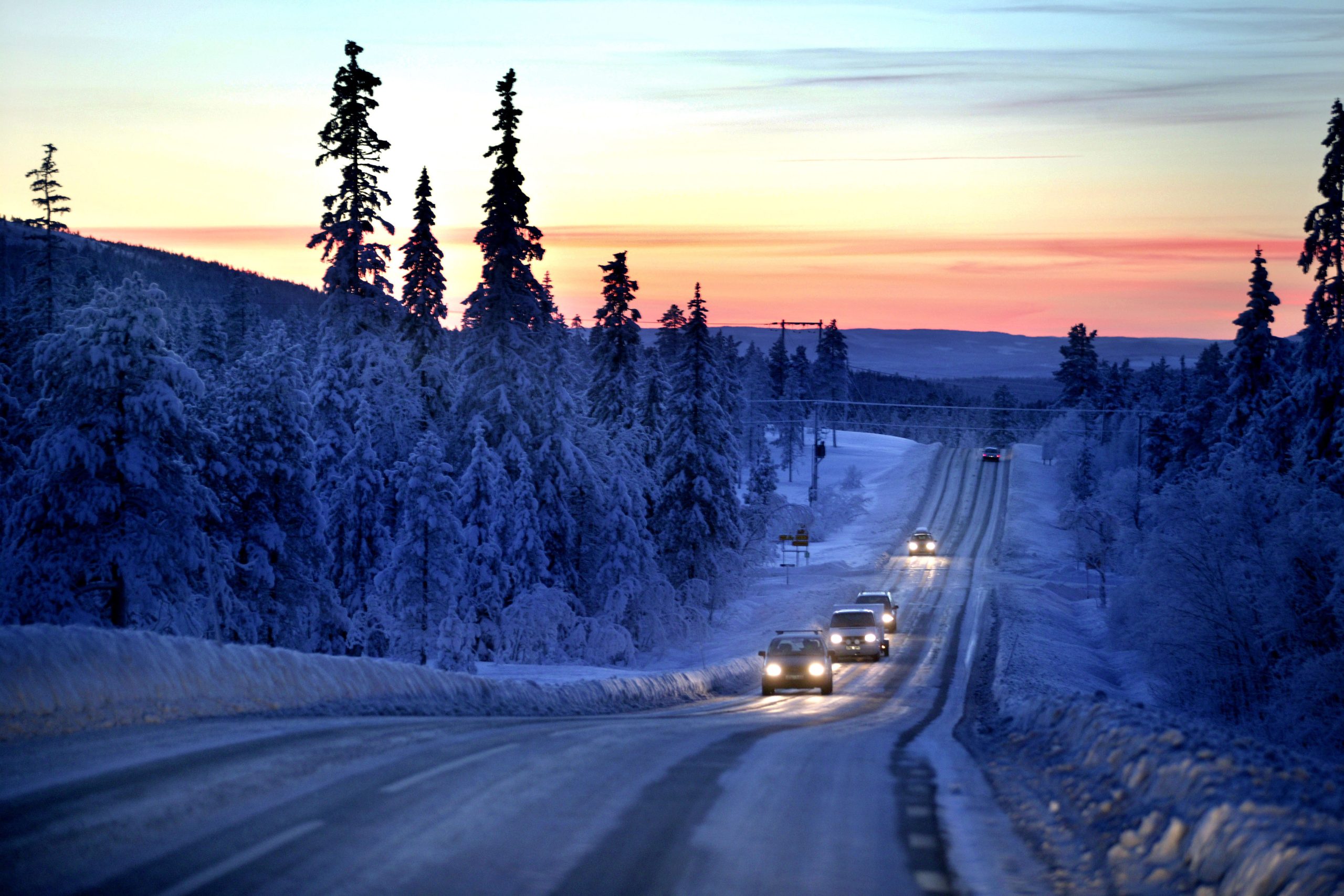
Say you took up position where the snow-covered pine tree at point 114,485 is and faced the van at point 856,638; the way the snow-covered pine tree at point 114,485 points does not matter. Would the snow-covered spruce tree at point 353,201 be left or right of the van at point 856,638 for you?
left

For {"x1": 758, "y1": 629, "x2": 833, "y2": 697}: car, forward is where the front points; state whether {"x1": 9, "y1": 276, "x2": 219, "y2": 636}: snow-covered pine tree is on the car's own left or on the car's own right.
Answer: on the car's own right

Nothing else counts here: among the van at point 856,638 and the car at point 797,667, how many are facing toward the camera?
2

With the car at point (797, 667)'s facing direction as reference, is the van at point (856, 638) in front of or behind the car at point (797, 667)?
behind

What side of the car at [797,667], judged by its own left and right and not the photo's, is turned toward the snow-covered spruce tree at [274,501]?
right

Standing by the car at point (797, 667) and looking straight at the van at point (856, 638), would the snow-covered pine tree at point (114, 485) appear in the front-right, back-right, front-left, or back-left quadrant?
back-left

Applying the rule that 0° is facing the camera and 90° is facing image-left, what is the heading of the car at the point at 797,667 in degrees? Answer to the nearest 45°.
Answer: approximately 0°

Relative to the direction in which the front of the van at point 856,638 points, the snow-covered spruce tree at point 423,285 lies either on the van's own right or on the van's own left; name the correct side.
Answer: on the van's own right

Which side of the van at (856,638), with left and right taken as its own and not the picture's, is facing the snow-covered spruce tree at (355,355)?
right
